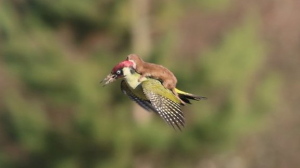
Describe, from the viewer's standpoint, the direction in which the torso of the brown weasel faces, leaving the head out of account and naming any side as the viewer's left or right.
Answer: facing to the left of the viewer
